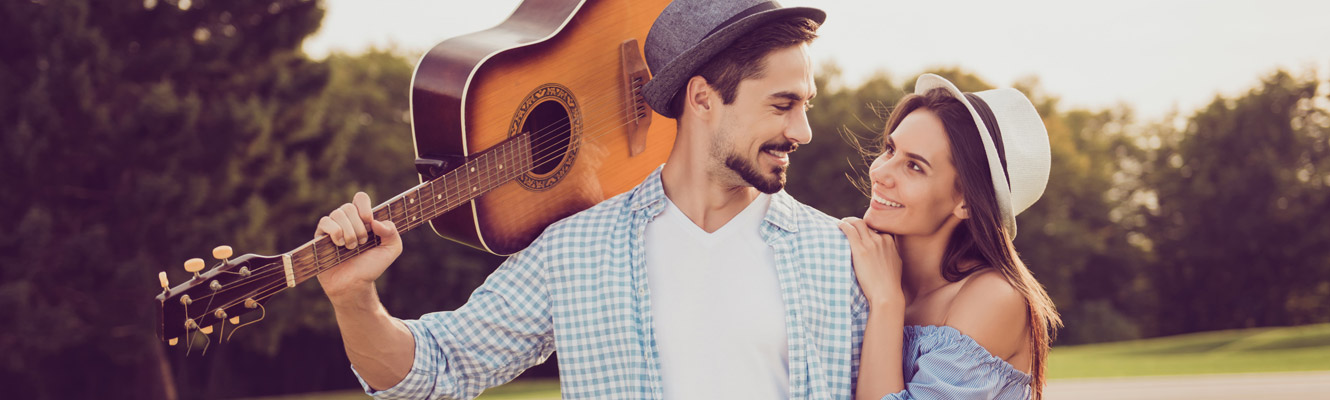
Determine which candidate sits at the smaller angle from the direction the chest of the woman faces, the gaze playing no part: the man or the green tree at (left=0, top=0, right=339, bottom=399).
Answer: the man

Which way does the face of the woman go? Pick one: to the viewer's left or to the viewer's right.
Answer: to the viewer's left

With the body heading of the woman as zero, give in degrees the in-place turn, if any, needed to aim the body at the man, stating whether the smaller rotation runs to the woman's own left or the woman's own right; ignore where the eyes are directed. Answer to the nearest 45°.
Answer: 0° — they already face them

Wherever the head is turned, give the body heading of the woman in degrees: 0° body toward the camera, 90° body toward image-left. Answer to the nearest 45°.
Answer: approximately 45°

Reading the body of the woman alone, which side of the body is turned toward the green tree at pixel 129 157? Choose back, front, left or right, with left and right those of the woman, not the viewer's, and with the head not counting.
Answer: right
